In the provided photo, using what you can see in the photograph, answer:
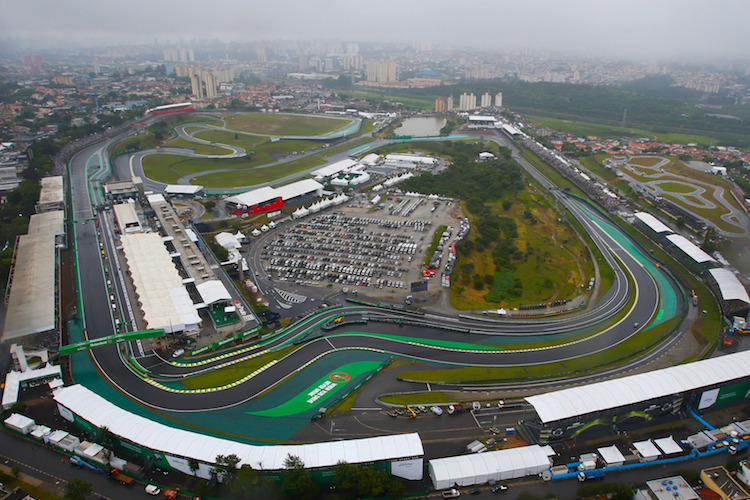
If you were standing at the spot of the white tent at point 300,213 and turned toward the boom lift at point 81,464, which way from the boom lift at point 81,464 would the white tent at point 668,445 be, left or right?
left

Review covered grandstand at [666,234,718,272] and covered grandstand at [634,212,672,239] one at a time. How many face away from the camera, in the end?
0

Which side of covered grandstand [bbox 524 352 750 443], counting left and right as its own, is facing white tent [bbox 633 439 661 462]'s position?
back

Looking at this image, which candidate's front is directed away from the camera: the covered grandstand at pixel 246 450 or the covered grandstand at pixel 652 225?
the covered grandstand at pixel 246 450

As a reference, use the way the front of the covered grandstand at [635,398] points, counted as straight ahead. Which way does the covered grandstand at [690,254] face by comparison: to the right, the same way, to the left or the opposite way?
to the left

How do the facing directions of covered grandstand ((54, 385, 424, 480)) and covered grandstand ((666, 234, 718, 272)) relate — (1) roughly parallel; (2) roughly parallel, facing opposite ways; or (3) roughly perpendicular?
roughly perpendicular

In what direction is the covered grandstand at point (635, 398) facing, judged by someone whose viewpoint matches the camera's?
facing away from the viewer and to the left of the viewer

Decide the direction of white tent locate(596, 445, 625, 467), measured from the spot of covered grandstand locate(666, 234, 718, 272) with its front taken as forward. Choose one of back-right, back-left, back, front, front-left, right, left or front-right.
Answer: front-left

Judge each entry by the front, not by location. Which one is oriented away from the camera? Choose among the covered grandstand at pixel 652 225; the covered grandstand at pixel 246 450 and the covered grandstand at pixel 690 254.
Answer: the covered grandstand at pixel 246 450

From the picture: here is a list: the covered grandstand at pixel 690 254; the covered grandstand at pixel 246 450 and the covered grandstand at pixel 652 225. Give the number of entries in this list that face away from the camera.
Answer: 1

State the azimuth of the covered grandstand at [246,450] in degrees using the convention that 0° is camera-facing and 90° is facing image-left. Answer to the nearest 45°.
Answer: approximately 180°

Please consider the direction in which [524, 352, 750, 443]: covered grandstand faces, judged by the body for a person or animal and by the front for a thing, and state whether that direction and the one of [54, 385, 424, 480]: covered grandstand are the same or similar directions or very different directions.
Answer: same or similar directions

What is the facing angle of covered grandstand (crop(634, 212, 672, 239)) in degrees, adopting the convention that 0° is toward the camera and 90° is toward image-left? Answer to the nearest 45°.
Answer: approximately 45°

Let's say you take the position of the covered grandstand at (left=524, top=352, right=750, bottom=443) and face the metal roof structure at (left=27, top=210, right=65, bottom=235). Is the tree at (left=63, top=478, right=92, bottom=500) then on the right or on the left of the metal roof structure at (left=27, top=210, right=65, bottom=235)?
left
